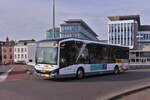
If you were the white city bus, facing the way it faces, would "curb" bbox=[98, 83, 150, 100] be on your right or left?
on your left
